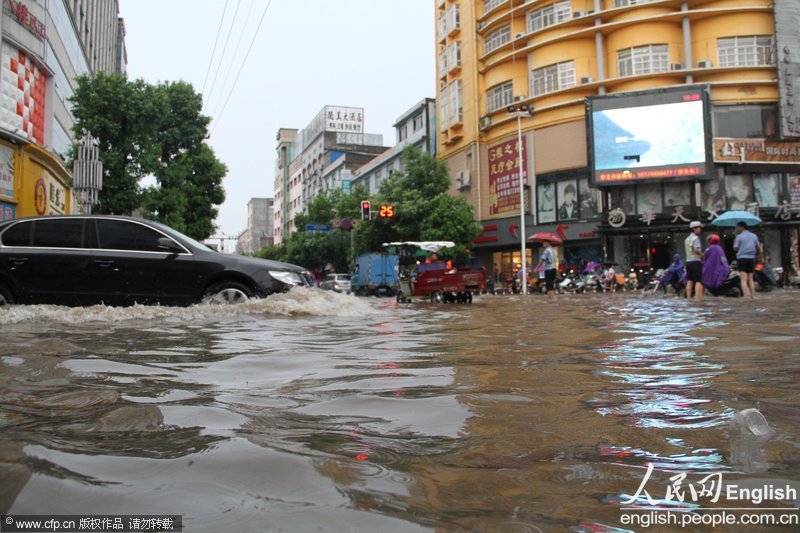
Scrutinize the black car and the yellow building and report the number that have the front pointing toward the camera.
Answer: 1

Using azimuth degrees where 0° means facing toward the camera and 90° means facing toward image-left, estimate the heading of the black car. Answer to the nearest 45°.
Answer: approximately 270°

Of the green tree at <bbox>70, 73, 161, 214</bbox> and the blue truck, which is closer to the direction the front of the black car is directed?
the blue truck

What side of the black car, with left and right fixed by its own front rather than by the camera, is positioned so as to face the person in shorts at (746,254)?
front

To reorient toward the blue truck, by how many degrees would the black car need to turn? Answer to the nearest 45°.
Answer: approximately 45° to its left

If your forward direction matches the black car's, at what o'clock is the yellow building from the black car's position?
The yellow building is roughly at 11 o'clock from the black car.

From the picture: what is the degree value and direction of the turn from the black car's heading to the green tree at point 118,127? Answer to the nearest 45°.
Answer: approximately 90° to its left

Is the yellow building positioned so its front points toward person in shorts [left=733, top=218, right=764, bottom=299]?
yes

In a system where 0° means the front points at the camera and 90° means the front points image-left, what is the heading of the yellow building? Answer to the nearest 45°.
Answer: approximately 0°

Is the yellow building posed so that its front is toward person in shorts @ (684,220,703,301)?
yes

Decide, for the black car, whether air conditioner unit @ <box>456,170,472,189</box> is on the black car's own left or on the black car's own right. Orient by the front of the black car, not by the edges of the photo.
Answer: on the black car's own left

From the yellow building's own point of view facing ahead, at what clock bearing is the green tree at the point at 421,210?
The green tree is roughly at 3 o'clock from the yellow building.

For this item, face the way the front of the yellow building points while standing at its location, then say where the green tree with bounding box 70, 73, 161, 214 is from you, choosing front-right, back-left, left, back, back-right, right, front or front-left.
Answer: front-right

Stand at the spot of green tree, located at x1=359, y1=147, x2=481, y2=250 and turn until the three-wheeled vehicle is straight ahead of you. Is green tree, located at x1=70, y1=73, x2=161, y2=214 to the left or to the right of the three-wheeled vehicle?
right
